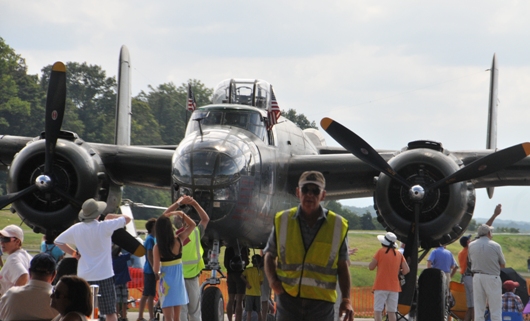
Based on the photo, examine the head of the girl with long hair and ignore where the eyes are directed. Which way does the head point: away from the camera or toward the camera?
away from the camera

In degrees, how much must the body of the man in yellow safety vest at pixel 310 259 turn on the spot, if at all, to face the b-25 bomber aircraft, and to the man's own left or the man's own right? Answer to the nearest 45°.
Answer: approximately 180°

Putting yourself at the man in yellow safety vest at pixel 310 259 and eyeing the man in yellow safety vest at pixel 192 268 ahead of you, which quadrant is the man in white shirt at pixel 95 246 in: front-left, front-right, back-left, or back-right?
front-left

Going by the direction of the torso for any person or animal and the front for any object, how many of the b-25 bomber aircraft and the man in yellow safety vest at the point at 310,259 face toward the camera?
2

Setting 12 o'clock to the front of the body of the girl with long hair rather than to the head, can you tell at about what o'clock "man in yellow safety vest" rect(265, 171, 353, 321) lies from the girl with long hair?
The man in yellow safety vest is roughly at 4 o'clock from the girl with long hair.

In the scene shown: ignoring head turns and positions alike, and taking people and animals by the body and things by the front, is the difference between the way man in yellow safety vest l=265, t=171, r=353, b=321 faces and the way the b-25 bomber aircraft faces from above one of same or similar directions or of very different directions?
same or similar directions

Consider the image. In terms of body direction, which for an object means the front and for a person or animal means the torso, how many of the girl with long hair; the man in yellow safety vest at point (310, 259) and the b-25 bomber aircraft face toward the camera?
2

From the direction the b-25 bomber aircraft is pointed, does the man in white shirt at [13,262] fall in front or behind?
in front

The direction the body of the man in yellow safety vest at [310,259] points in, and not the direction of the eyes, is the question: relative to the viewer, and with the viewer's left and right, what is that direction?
facing the viewer

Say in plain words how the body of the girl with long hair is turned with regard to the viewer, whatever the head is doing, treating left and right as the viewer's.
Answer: facing away from the viewer and to the right of the viewer

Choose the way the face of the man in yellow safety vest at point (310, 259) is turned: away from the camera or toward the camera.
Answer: toward the camera

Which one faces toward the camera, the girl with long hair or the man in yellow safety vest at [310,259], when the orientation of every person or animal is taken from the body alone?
the man in yellow safety vest

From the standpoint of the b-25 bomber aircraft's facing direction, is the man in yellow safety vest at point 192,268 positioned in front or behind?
in front

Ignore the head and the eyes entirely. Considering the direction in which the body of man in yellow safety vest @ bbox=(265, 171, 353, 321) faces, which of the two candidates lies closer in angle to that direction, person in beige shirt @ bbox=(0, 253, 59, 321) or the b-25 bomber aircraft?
the person in beige shirt
